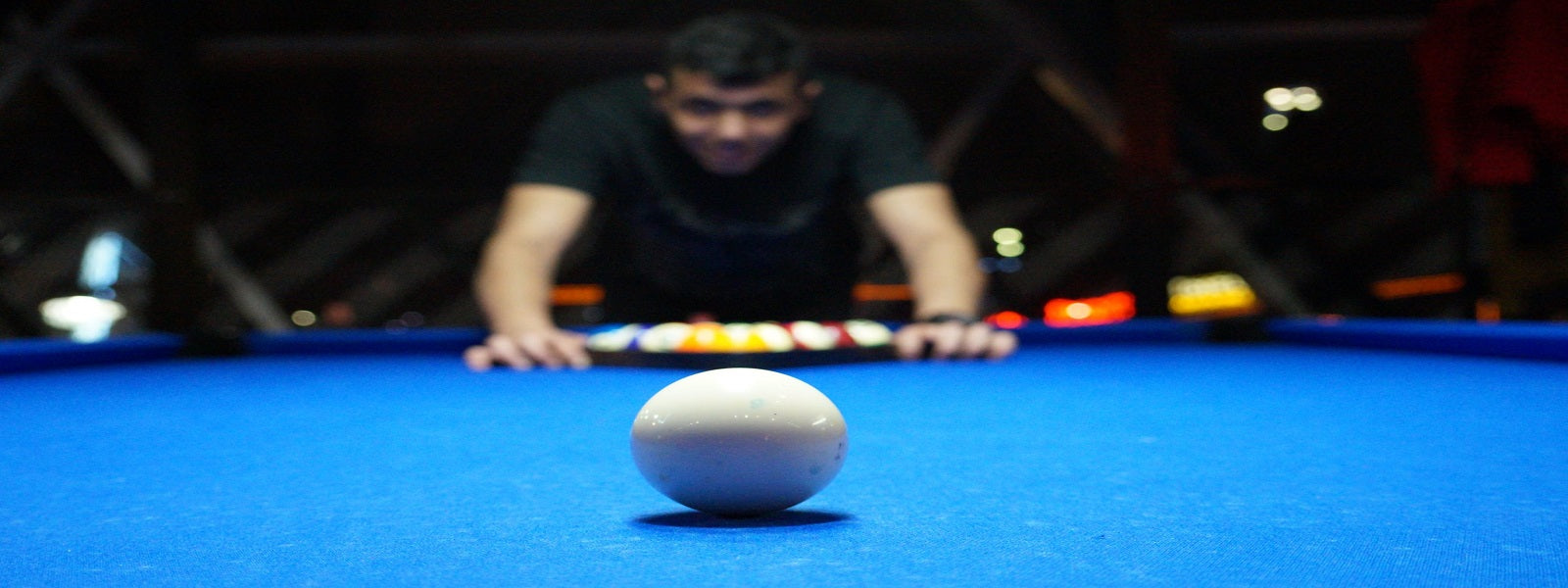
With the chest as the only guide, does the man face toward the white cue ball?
yes

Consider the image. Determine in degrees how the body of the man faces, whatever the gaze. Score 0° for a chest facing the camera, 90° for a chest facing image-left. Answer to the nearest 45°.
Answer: approximately 0°

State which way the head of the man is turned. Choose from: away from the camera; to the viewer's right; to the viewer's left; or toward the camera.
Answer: toward the camera
